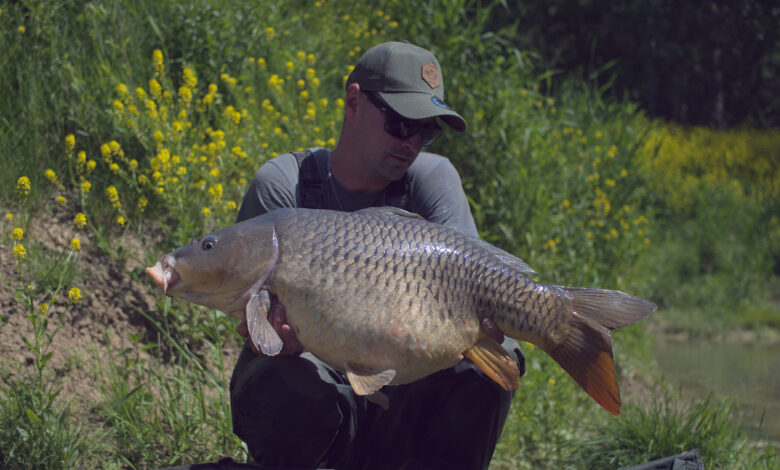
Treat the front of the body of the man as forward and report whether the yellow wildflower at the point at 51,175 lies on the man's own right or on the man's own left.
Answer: on the man's own right

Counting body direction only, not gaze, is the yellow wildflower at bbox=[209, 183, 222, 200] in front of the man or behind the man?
behind

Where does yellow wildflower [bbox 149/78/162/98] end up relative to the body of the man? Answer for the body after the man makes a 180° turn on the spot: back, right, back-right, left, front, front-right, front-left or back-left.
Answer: front-left

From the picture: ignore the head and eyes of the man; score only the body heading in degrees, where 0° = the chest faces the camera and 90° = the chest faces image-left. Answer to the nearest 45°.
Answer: approximately 0°

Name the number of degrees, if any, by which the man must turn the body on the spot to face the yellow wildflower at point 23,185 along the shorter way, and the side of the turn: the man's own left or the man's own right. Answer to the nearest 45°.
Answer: approximately 90° to the man's own right

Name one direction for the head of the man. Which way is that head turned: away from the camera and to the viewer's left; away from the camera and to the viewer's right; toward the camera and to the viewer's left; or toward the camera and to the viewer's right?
toward the camera and to the viewer's right
